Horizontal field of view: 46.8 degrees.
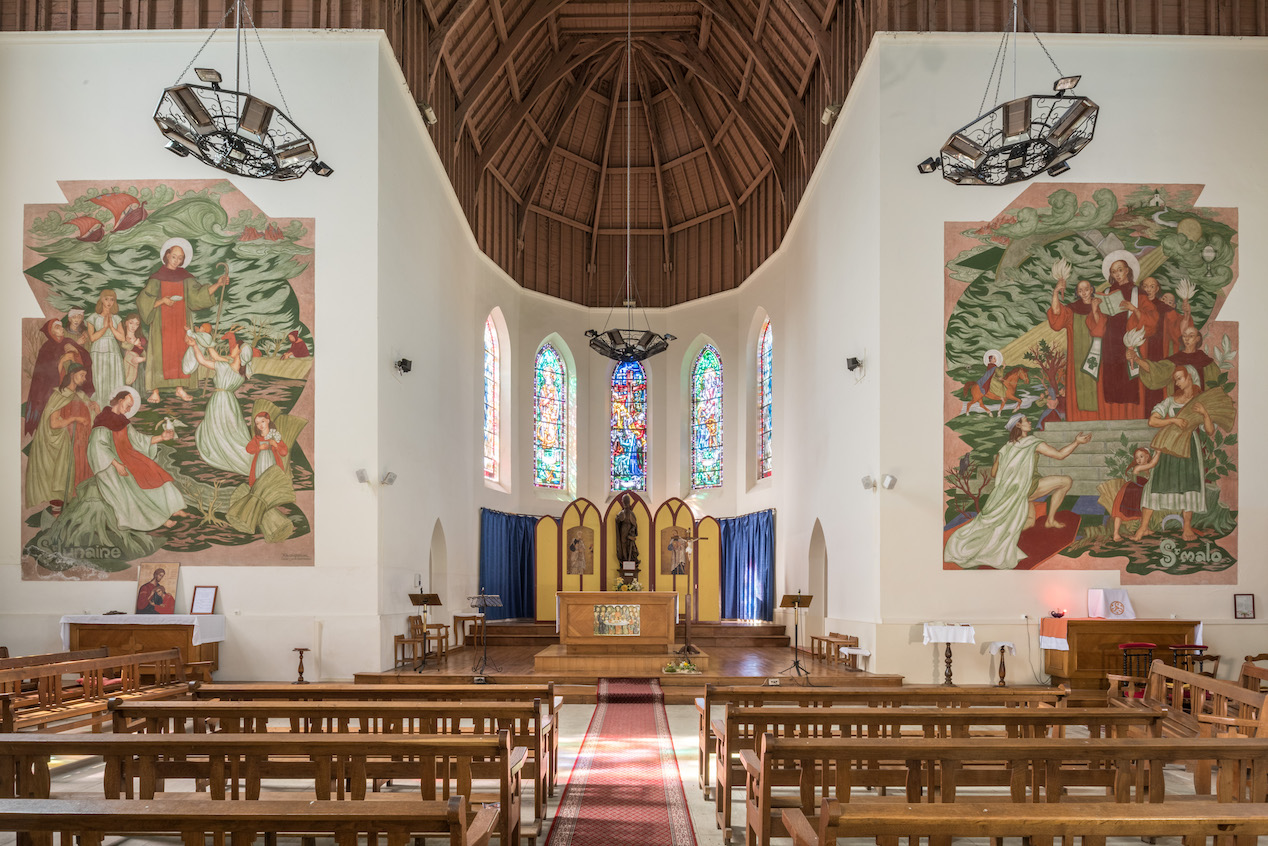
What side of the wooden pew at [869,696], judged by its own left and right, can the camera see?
back

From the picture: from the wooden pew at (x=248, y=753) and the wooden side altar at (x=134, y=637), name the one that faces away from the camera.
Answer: the wooden pew

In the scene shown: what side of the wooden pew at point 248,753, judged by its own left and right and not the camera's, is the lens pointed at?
back

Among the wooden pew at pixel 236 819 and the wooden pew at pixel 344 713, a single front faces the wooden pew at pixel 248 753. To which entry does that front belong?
the wooden pew at pixel 236 819

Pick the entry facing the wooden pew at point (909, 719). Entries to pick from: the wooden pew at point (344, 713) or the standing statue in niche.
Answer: the standing statue in niche

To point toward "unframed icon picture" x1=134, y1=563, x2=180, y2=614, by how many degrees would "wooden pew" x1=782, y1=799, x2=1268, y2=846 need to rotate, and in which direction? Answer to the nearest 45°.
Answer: approximately 45° to its left

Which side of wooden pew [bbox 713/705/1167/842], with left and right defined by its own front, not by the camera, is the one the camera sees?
back

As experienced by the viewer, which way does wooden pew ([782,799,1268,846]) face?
facing away from the viewer
